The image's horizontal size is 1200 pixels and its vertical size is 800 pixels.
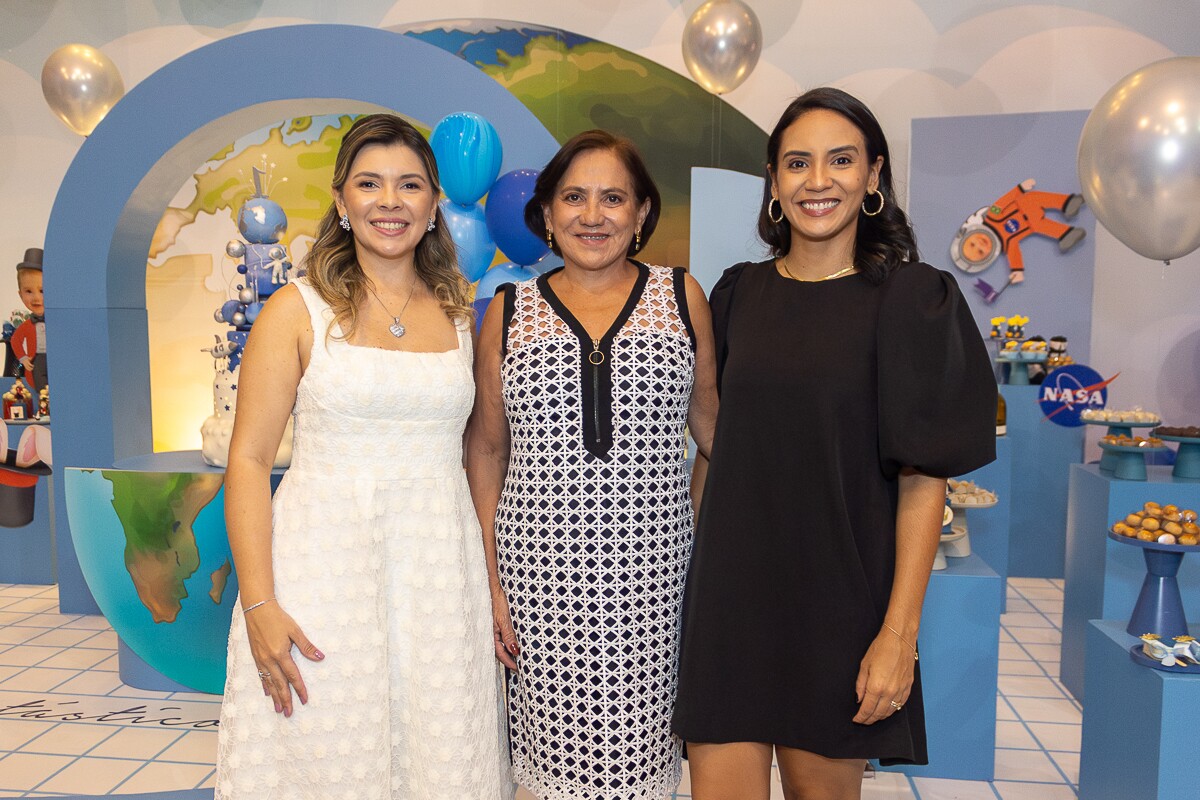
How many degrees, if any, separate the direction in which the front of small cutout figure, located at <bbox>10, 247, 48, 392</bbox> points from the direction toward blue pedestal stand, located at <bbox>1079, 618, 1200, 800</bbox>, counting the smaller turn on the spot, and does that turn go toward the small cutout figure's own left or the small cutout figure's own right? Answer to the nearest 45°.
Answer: approximately 45° to the small cutout figure's own left

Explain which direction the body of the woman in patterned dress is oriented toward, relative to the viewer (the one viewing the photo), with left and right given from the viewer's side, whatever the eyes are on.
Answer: facing the viewer

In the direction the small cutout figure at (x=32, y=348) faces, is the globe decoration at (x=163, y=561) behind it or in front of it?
in front

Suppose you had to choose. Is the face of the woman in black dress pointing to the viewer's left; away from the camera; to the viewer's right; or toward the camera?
toward the camera

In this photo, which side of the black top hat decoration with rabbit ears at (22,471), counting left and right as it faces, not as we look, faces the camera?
front

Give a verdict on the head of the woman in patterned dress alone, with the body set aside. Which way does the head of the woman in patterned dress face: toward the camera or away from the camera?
toward the camera

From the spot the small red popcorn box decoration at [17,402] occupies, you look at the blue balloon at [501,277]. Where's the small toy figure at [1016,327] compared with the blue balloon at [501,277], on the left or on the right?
left

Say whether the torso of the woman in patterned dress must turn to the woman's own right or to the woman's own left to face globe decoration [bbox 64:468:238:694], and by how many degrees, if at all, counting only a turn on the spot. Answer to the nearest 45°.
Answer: approximately 135° to the woman's own right

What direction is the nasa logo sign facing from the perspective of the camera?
toward the camera

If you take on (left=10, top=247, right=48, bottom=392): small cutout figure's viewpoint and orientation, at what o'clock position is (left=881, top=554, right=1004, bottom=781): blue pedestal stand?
The blue pedestal stand is roughly at 11 o'clock from the small cutout figure.

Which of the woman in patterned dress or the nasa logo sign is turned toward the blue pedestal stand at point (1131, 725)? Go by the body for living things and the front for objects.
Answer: the nasa logo sign
